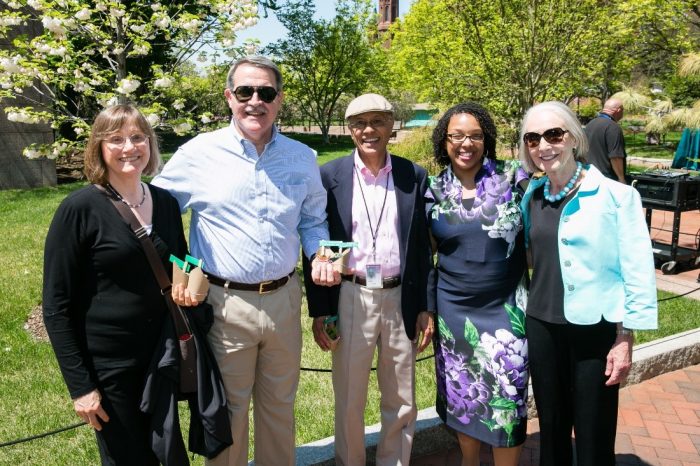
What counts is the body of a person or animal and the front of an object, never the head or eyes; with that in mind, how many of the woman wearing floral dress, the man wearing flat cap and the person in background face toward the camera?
2

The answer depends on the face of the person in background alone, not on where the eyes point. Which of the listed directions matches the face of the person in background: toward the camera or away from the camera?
away from the camera

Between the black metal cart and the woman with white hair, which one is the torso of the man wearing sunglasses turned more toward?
the woman with white hair

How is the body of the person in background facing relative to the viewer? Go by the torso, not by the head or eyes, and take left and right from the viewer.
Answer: facing away from the viewer and to the right of the viewer

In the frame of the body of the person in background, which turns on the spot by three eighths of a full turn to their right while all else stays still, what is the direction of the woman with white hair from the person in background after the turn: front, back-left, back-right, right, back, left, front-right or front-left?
front

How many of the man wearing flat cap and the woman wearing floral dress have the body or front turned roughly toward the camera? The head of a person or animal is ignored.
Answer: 2

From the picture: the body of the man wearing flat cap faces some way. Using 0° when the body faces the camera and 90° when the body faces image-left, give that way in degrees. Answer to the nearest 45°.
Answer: approximately 0°
